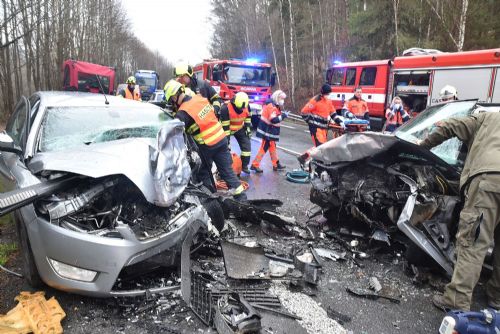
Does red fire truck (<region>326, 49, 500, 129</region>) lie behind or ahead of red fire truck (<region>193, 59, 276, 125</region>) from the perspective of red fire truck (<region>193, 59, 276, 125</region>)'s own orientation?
ahead

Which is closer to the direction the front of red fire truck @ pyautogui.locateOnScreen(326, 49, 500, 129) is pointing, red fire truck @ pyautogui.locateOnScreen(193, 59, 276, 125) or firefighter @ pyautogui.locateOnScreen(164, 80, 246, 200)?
the red fire truck

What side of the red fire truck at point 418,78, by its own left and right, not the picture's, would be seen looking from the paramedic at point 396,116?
left

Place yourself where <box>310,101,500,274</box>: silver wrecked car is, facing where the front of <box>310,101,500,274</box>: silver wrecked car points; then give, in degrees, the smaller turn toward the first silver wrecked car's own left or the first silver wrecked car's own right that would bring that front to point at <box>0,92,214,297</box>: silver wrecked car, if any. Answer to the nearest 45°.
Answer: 0° — it already faces it

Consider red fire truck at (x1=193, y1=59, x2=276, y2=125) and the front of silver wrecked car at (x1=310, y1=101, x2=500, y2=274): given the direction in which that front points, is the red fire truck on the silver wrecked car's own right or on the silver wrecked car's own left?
on the silver wrecked car's own right

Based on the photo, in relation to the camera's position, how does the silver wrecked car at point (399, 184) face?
facing the viewer and to the left of the viewer

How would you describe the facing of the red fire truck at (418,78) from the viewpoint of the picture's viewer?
facing to the left of the viewer

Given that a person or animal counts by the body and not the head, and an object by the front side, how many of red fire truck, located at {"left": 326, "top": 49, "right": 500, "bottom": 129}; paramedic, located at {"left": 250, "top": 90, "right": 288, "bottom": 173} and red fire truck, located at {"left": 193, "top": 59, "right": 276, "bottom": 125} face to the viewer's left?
1

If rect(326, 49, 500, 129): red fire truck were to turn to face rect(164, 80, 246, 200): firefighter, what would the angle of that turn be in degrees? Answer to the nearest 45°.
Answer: approximately 90° to its left

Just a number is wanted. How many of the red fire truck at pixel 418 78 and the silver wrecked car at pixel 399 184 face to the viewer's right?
0
